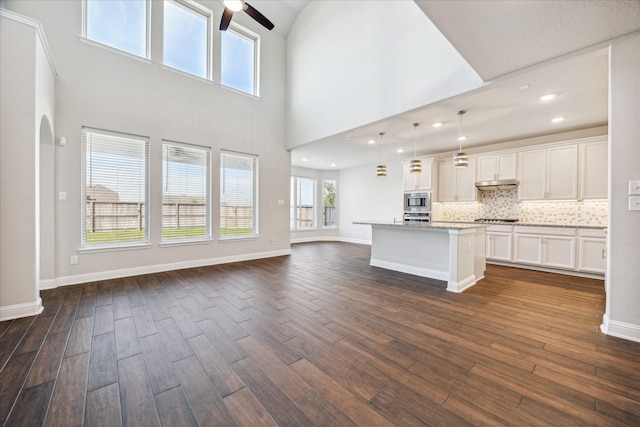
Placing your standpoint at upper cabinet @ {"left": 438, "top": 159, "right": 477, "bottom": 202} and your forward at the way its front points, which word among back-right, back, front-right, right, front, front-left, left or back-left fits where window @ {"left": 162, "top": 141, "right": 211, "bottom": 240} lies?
front-right

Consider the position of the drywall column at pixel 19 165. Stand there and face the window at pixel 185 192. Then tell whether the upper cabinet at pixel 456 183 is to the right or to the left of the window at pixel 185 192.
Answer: right

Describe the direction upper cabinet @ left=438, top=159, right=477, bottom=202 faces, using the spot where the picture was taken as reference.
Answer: facing the viewer

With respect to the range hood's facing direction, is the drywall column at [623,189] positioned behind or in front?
in front

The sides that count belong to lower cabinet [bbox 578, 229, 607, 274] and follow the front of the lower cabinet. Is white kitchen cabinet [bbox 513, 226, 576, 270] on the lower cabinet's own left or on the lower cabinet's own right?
on the lower cabinet's own right

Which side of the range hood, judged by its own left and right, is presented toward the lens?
front

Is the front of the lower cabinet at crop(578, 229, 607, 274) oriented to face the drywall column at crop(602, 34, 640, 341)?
yes
